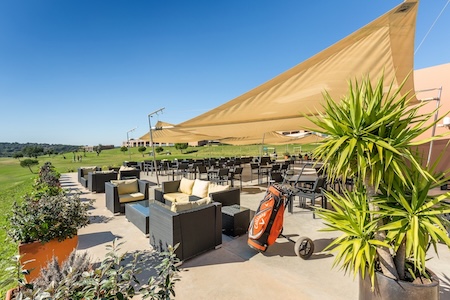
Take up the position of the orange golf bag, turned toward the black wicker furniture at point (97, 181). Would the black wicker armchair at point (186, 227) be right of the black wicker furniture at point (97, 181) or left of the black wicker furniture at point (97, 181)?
left

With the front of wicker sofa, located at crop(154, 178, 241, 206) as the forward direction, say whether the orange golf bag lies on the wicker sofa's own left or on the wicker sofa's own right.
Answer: on the wicker sofa's own left

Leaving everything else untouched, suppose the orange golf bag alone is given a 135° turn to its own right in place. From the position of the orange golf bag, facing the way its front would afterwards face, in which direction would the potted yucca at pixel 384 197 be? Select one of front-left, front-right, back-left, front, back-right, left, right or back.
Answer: back-right

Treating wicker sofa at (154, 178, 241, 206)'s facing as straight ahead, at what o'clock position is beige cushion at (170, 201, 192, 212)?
The beige cushion is roughly at 11 o'clock from the wicker sofa.

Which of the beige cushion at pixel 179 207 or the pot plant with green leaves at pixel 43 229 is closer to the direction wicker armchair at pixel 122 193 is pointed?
the beige cushion

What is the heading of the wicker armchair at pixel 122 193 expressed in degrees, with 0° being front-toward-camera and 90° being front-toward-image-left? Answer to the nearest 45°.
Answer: approximately 315°

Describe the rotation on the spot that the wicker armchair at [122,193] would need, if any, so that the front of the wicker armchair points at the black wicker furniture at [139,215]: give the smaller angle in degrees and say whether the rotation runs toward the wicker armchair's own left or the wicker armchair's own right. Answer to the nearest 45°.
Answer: approximately 45° to the wicker armchair's own right

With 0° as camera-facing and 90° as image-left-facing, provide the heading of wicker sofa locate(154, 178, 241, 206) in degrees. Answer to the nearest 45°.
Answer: approximately 45°

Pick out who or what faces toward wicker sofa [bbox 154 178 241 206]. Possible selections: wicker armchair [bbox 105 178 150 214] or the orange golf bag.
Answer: wicker armchair [bbox 105 178 150 214]

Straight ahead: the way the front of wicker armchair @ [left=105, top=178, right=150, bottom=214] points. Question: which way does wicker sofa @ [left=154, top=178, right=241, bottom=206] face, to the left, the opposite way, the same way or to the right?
to the right

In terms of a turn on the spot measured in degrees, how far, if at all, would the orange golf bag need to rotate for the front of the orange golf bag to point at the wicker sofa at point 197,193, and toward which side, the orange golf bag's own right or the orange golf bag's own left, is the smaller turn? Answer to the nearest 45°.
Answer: approximately 90° to the orange golf bag's own right
